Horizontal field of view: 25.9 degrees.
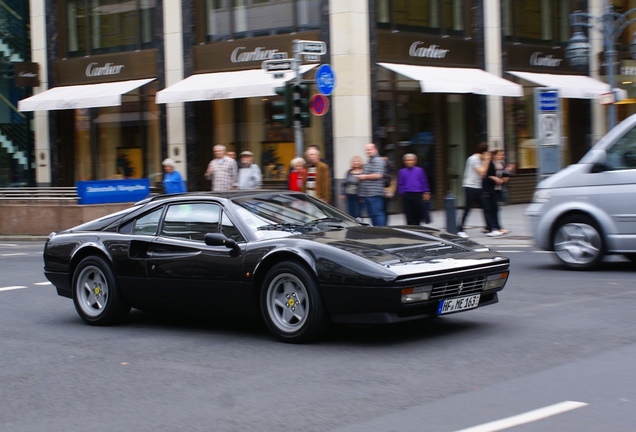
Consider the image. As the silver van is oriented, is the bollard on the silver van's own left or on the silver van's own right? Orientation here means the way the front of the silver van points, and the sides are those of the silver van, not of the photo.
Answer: on the silver van's own right

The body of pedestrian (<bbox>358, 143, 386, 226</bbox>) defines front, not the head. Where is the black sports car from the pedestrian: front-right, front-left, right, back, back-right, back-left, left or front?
front-left

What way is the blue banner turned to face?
toward the camera

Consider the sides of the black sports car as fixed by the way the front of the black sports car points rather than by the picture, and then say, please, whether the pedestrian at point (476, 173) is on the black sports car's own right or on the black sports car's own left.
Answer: on the black sports car's own left

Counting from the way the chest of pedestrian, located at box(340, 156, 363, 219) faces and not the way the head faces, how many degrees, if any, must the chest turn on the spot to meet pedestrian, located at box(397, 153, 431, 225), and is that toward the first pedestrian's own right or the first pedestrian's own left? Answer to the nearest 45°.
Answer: approximately 90° to the first pedestrian's own left

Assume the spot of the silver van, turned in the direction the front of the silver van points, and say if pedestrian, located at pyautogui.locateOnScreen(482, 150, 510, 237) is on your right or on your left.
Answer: on your right

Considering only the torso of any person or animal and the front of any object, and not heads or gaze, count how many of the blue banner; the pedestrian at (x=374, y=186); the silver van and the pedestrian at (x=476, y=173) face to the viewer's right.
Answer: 1

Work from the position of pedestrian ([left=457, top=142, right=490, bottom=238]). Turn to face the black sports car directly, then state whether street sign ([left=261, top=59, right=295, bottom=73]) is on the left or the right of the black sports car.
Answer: right
